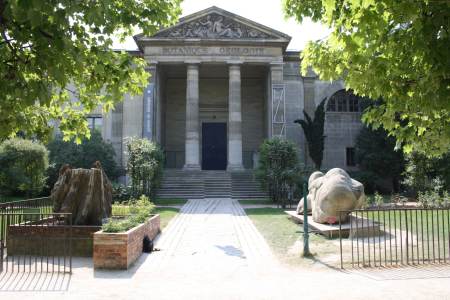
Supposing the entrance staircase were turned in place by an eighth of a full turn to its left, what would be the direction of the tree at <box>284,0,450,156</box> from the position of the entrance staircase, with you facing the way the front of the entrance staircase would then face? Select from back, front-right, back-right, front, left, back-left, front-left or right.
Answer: front-right

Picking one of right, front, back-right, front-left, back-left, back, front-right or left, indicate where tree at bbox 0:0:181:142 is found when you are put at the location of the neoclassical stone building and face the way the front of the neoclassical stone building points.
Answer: front

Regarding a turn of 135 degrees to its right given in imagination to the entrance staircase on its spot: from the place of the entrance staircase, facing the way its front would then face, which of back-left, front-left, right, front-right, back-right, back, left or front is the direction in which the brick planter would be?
back-left

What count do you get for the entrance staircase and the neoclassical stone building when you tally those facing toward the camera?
2

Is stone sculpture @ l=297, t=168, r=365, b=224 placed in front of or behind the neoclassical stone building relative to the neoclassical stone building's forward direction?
in front

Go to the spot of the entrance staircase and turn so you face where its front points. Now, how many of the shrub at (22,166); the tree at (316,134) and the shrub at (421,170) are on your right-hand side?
1

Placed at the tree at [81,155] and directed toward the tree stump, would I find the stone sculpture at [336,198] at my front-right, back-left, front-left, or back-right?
front-left

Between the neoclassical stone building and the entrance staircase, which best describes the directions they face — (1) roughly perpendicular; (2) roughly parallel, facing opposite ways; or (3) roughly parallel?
roughly parallel

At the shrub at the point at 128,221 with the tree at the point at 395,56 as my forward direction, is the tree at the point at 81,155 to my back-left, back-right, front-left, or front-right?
back-left

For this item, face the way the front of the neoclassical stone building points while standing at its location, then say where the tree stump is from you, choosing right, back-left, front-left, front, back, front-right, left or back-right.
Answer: front

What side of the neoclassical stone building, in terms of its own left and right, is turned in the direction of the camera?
front

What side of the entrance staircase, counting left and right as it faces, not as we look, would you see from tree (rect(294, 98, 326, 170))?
left

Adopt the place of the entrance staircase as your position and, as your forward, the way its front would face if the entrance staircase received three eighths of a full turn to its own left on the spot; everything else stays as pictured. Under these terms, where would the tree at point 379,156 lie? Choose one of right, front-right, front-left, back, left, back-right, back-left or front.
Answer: front-right

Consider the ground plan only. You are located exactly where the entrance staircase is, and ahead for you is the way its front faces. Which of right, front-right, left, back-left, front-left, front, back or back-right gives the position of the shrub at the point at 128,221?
front

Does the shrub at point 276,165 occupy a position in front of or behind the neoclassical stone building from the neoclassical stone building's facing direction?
in front

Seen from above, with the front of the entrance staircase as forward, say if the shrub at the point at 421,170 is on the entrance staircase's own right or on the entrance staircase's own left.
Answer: on the entrance staircase's own left
